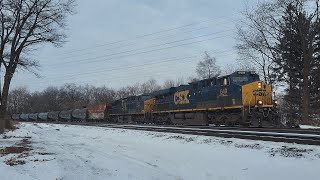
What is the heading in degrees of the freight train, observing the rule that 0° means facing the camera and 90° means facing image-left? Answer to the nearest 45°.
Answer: approximately 315°

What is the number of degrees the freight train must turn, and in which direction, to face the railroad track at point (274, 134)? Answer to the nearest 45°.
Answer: approximately 45° to its right
